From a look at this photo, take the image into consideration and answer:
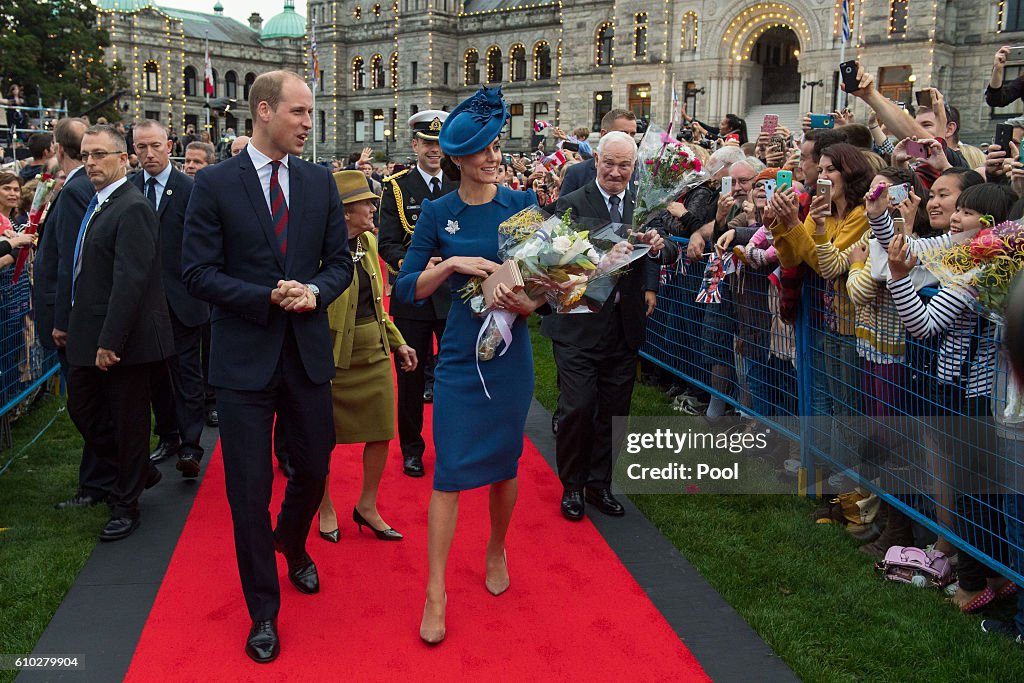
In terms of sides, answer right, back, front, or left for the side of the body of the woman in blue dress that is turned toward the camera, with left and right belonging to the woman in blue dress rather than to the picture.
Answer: front

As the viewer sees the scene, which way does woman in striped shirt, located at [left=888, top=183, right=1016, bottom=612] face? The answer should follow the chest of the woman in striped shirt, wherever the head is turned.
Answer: to the viewer's left

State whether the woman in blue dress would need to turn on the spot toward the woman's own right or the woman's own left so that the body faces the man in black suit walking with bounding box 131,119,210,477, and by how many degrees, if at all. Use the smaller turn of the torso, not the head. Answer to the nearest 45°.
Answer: approximately 135° to the woman's own right

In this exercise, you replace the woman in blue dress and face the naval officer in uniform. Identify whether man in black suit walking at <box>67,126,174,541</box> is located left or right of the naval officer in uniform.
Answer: left

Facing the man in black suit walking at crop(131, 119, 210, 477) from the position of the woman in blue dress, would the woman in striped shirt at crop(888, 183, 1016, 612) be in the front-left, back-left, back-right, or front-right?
back-right

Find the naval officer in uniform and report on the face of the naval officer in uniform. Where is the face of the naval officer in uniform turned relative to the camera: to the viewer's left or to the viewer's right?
to the viewer's right

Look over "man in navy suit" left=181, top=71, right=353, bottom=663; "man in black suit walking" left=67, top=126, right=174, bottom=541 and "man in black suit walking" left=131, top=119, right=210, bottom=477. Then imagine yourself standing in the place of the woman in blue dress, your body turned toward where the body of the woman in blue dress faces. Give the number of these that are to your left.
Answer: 0

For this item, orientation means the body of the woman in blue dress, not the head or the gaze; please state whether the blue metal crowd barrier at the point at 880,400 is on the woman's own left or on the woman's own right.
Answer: on the woman's own left

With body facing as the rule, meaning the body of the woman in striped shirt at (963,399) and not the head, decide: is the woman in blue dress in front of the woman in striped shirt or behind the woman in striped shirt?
in front

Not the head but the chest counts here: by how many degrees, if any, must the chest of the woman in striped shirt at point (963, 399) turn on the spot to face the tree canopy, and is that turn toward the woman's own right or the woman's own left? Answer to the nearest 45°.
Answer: approximately 45° to the woman's own right

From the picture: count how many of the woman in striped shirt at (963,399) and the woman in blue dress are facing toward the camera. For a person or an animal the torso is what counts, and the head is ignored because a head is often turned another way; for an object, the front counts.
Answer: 1

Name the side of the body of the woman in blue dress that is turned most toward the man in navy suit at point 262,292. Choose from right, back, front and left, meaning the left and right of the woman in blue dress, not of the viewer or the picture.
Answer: right

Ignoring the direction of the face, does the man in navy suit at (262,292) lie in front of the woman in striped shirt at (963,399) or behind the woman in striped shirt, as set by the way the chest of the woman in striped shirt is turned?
in front
